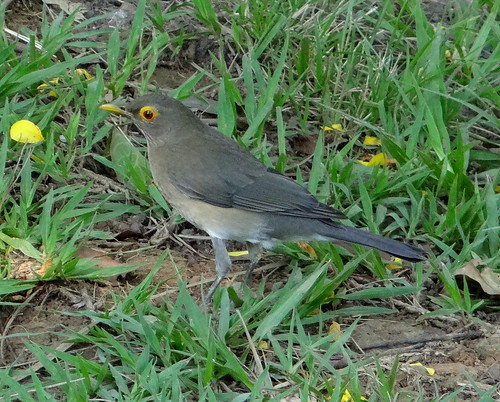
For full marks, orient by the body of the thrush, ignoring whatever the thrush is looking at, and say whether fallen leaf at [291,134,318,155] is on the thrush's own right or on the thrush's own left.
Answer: on the thrush's own right

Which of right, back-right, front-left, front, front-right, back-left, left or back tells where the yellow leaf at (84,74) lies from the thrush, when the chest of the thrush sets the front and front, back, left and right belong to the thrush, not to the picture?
front-right

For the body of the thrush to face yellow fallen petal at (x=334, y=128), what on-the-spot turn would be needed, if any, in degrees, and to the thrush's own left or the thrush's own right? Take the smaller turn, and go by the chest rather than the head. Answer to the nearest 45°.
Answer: approximately 135° to the thrush's own right

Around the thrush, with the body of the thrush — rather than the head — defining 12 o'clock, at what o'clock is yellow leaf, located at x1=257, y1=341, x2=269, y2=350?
The yellow leaf is roughly at 8 o'clock from the thrush.

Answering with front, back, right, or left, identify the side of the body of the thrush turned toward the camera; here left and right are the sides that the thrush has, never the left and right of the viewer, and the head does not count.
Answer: left

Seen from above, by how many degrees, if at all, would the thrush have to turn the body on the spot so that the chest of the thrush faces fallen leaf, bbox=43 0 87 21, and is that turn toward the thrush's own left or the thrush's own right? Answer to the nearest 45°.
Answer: approximately 45° to the thrush's own right

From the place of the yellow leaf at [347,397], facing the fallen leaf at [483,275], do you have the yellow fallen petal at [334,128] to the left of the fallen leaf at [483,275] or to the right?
left

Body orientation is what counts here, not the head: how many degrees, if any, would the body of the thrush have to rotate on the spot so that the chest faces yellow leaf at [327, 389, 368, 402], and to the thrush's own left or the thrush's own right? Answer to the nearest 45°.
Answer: approximately 135° to the thrush's own left

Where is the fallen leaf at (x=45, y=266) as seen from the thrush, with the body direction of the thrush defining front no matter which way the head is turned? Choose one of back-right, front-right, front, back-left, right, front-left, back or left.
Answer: front-left

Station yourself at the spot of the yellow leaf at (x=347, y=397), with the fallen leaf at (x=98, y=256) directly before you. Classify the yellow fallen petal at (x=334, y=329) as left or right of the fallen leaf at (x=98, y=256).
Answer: right

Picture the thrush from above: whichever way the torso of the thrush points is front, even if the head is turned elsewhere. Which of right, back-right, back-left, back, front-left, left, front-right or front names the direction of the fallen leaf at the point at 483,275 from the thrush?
back
